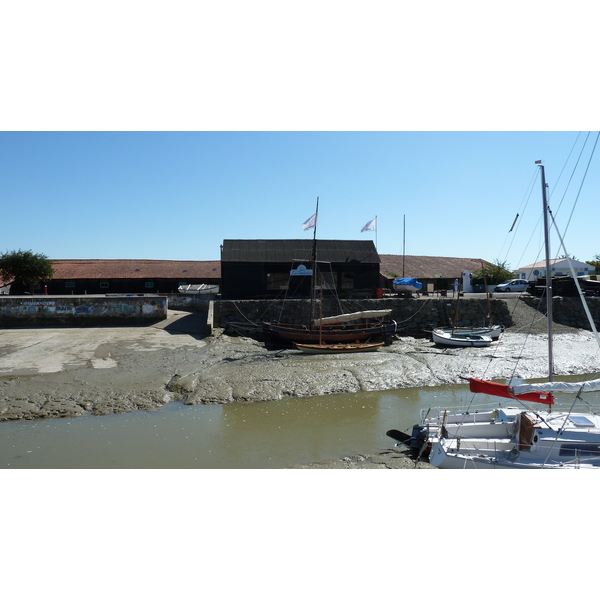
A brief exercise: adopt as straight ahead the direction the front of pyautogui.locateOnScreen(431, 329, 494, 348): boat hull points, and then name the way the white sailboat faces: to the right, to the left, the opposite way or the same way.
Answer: the opposite way

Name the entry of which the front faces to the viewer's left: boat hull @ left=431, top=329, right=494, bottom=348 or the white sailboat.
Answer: the boat hull

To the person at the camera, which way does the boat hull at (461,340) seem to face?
facing to the left of the viewer

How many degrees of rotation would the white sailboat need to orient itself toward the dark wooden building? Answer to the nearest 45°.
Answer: approximately 135° to its left

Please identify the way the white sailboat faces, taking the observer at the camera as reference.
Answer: facing to the right of the viewer

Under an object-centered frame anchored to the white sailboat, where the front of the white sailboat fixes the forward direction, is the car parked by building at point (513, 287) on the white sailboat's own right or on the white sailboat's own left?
on the white sailboat's own left

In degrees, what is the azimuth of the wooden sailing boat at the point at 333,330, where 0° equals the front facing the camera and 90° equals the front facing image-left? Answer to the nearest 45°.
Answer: approximately 90°

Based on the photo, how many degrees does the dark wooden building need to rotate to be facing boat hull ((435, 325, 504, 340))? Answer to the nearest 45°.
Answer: approximately 45° to its left

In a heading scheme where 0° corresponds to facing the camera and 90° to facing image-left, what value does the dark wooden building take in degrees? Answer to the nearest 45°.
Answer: approximately 0°
